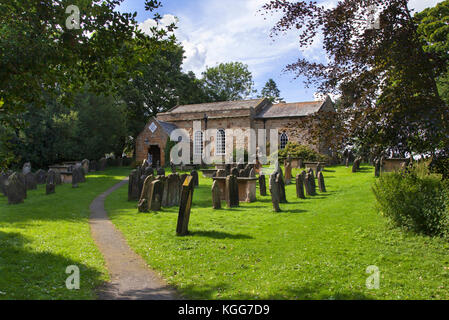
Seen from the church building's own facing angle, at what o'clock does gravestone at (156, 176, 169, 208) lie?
The gravestone is roughly at 12 o'clock from the church building.

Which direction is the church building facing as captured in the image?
toward the camera

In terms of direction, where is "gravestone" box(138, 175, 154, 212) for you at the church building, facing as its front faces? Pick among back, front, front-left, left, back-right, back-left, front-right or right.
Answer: front

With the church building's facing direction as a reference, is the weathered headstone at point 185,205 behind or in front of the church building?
in front

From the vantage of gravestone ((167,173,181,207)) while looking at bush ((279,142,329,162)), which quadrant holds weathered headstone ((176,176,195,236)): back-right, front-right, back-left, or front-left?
back-right

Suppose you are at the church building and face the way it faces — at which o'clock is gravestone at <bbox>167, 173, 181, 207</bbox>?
The gravestone is roughly at 12 o'clock from the church building.

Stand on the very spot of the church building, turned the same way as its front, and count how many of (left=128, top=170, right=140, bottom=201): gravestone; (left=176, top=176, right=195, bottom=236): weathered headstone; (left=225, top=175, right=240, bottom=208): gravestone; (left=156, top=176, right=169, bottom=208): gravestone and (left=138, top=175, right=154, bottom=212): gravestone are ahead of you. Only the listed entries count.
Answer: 5

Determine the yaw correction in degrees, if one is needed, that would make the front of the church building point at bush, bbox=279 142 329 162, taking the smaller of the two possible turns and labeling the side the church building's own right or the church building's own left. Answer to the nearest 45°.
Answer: approximately 45° to the church building's own left

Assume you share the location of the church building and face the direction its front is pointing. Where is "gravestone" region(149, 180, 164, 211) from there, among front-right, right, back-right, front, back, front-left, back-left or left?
front

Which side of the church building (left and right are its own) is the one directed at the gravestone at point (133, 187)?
front

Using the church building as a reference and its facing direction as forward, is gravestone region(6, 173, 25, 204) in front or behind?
in front
